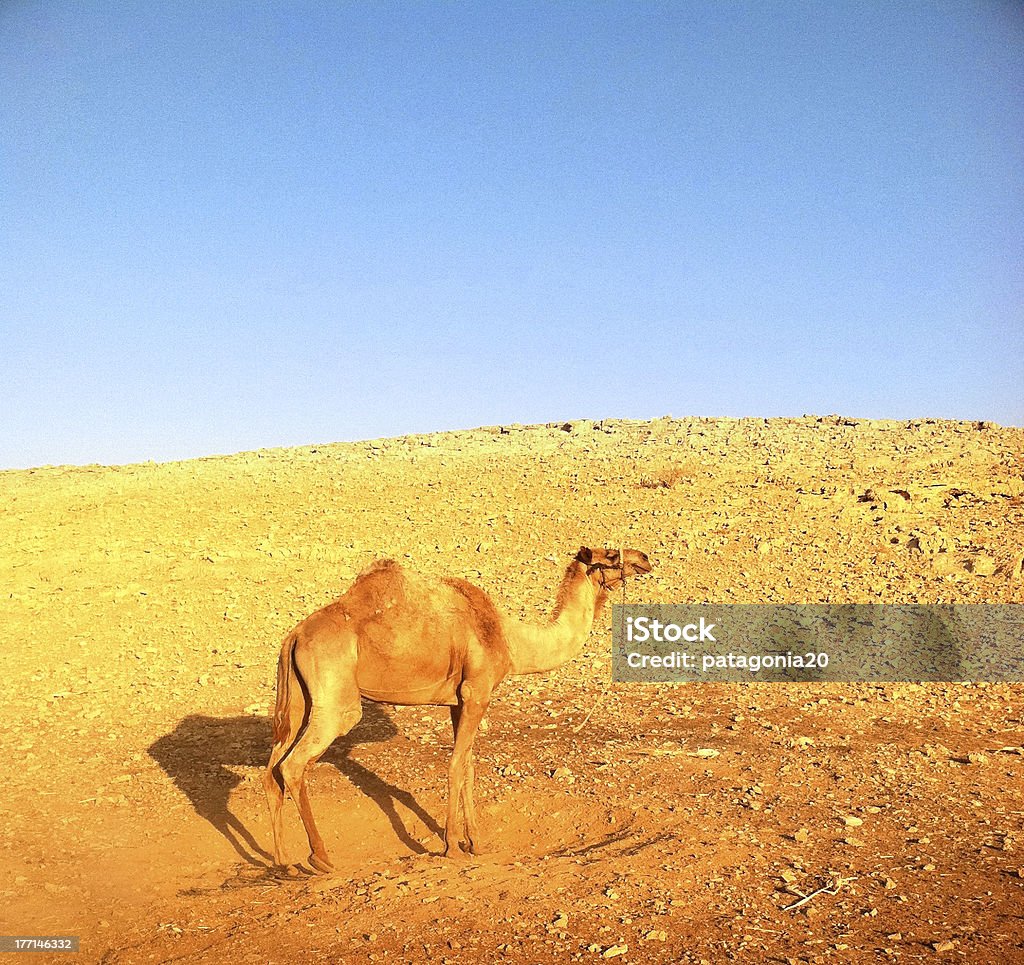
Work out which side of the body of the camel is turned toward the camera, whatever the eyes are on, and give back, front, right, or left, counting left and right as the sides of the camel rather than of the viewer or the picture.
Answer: right
